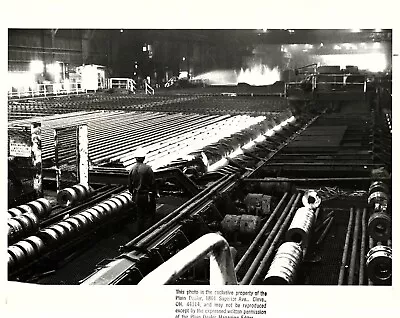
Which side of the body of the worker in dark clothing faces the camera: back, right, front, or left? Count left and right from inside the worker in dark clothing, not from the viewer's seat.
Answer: back
